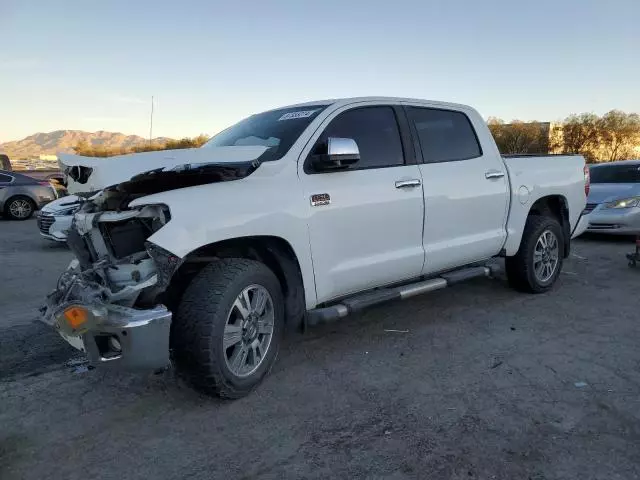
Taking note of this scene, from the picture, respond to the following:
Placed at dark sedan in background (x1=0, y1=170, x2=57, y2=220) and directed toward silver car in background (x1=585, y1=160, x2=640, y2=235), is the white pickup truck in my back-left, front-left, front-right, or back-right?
front-right

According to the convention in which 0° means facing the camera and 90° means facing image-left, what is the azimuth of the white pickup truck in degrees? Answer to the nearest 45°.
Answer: approximately 45°

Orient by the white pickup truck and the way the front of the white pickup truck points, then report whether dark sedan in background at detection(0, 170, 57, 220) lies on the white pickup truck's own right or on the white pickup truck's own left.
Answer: on the white pickup truck's own right

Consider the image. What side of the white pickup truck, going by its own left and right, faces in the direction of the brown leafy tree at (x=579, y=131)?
back

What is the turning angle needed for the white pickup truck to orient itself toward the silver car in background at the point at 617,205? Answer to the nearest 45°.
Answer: approximately 180°

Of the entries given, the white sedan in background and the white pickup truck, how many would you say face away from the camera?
0

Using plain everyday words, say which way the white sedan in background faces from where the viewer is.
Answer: facing the viewer and to the left of the viewer

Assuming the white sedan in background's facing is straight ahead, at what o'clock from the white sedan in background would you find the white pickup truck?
The white pickup truck is roughly at 10 o'clock from the white sedan in background.

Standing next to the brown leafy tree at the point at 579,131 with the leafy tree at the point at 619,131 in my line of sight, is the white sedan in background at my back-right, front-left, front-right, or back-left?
back-right
